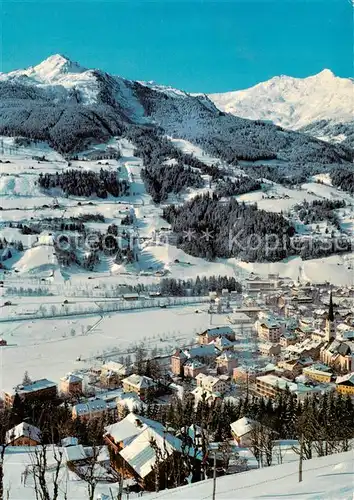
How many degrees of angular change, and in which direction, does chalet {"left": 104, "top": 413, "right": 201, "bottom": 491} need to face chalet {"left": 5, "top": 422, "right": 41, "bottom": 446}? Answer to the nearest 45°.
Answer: approximately 90° to its right

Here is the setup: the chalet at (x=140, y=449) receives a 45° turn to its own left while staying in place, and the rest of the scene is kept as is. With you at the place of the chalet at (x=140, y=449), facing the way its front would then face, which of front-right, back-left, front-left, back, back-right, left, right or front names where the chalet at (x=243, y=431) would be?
back-left

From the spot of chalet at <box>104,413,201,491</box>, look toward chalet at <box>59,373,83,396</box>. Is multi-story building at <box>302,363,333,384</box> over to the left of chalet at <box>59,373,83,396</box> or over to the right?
right

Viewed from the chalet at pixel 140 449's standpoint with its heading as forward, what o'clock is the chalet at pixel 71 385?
the chalet at pixel 71 385 is roughly at 4 o'clock from the chalet at pixel 140 449.

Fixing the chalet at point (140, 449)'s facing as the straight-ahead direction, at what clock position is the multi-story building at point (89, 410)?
The multi-story building is roughly at 4 o'clock from the chalet.

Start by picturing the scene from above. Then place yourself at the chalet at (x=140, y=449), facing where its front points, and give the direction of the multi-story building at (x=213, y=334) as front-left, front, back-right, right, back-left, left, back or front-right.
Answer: back-right

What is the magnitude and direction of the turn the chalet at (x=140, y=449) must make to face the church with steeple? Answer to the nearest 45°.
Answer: approximately 180°

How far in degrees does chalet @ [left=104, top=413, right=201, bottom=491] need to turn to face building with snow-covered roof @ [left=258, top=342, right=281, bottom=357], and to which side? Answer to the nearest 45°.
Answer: approximately 135° to its right

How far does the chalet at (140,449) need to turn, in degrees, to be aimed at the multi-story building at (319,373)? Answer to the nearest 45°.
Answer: approximately 180°

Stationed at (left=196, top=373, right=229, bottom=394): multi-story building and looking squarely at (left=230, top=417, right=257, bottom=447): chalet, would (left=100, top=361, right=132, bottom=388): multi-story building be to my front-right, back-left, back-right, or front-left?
back-right

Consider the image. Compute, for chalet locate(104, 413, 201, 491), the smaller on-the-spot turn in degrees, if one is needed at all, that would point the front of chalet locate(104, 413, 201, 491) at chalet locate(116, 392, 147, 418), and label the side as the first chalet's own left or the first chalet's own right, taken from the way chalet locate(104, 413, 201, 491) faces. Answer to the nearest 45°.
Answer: approximately 135° to the first chalet's own right

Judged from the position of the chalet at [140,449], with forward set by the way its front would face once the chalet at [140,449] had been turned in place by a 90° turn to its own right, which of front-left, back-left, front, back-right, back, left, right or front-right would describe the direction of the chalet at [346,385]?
right
